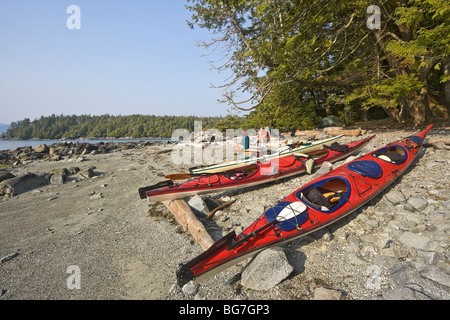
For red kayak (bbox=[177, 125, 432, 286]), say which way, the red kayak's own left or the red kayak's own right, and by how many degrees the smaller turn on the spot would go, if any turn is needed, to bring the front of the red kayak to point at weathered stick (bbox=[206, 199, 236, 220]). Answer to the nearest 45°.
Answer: approximately 90° to the red kayak's own left

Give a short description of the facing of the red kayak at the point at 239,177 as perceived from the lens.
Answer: facing away from the viewer and to the right of the viewer

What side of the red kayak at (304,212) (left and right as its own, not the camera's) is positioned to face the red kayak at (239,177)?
left

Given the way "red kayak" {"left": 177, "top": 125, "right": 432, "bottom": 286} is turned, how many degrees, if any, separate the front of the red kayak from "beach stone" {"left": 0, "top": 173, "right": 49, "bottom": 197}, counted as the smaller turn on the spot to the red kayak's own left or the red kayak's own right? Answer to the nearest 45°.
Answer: approximately 135° to the red kayak's own left

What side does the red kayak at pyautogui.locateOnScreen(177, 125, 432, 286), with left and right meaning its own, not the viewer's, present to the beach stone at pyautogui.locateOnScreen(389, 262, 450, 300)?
right

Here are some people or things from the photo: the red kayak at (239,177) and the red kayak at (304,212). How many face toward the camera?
0

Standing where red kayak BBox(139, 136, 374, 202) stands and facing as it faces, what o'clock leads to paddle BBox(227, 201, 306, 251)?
The paddle is roughly at 4 o'clock from the red kayak.

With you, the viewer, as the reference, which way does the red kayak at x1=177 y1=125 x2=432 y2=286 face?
facing away from the viewer and to the right of the viewer

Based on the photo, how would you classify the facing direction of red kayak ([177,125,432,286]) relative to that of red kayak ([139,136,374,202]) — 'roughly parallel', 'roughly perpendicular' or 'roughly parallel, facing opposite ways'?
roughly parallel
